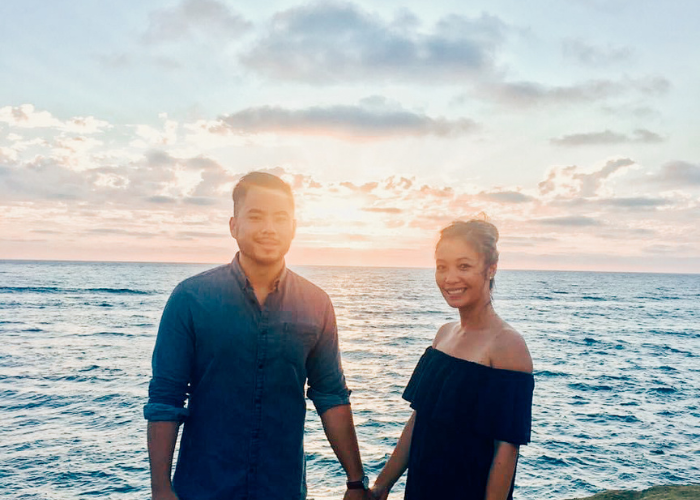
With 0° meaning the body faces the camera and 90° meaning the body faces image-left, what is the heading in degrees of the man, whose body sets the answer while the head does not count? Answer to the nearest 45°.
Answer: approximately 0°

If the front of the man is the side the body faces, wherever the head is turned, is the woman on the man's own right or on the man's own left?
on the man's own left
